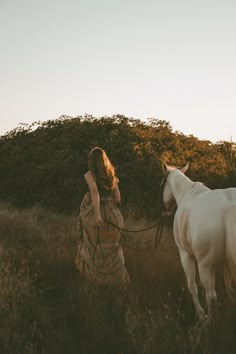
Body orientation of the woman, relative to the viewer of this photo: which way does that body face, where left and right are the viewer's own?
facing away from the viewer and to the left of the viewer

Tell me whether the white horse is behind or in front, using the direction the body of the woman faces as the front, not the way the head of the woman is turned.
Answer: behind
